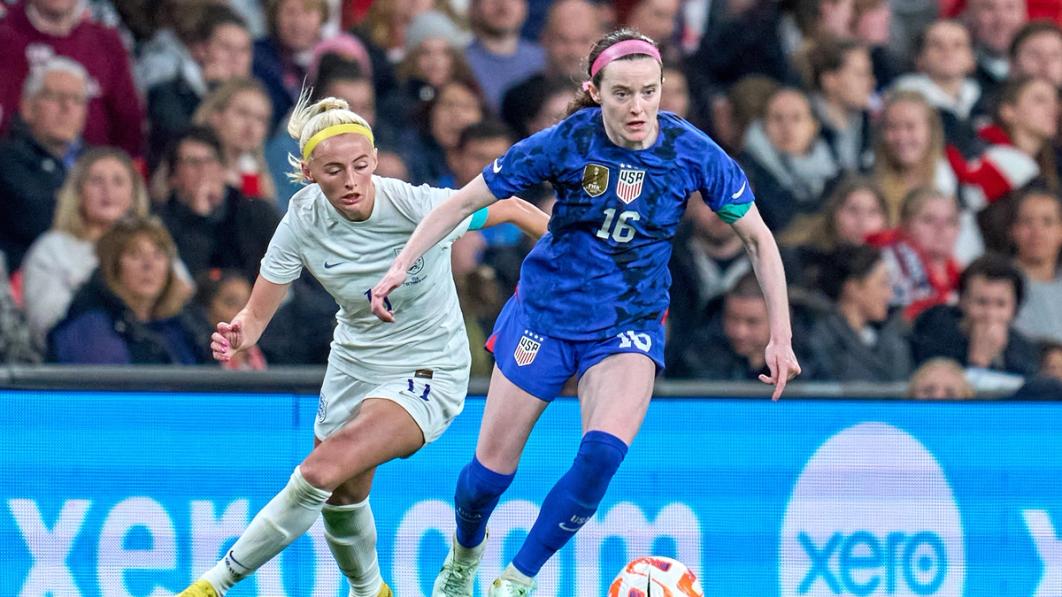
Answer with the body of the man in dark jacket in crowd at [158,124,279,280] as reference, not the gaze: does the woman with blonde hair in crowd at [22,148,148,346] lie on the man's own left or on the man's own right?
on the man's own right

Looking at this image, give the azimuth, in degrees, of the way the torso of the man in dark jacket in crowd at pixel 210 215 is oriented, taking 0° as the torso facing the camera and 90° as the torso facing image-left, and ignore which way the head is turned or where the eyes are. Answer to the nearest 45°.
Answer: approximately 0°

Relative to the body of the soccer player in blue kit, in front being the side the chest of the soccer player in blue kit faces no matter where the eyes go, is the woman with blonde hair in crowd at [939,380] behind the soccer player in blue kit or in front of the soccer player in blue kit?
behind

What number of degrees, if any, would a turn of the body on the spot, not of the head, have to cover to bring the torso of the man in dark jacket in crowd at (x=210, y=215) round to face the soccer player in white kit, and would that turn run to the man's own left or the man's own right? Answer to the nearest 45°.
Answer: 0° — they already face them

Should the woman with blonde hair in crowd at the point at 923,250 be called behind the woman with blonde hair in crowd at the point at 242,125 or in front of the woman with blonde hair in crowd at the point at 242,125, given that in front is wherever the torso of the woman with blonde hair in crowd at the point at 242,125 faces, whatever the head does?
in front

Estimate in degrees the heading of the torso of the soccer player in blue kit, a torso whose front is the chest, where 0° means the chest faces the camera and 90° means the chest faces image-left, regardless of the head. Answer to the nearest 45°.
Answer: approximately 0°

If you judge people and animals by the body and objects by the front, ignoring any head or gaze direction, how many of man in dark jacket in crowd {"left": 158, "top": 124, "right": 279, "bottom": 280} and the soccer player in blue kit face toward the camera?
2

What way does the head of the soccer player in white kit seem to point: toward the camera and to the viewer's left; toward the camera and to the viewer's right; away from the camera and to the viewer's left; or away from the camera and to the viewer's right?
toward the camera and to the viewer's right

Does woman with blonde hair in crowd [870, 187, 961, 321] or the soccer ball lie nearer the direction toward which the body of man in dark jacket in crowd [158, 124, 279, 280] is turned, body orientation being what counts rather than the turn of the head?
the soccer ball
